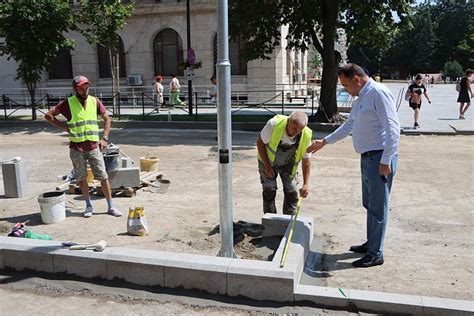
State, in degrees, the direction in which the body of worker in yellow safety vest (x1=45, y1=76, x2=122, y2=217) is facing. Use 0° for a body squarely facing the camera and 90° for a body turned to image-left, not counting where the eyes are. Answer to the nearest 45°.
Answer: approximately 0°

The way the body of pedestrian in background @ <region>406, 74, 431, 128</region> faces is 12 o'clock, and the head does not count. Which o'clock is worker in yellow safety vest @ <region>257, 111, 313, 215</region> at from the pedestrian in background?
The worker in yellow safety vest is roughly at 12 o'clock from the pedestrian in background.

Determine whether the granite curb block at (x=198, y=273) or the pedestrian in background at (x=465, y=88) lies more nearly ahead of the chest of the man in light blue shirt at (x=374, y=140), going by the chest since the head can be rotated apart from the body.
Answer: the granite curb block

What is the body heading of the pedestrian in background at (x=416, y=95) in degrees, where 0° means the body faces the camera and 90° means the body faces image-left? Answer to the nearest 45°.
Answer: approximately 0°

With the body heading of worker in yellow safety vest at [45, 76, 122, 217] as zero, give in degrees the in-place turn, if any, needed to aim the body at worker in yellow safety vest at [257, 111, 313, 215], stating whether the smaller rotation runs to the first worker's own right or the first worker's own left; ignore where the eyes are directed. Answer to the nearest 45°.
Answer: approximately 45° to the first worker's own left

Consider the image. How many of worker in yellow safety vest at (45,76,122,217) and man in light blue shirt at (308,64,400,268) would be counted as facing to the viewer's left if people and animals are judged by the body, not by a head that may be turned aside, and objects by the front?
1

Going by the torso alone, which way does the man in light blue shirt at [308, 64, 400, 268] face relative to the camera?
to the viewer's left

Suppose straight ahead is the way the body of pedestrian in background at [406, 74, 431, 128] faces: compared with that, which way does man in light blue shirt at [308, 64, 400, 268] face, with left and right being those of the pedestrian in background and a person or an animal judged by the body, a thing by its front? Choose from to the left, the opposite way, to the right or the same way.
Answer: to the right
